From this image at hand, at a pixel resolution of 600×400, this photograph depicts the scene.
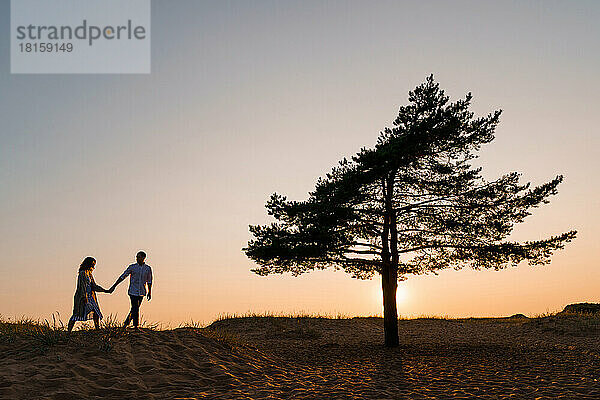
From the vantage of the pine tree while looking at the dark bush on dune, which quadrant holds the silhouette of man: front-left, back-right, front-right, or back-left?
back-left

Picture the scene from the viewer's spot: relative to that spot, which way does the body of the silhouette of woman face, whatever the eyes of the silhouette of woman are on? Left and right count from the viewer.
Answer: facing to the right of the viewer
